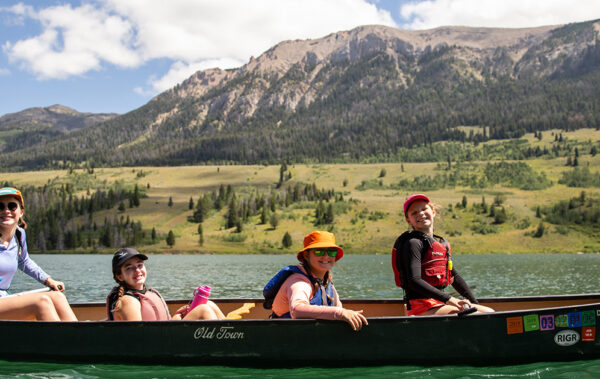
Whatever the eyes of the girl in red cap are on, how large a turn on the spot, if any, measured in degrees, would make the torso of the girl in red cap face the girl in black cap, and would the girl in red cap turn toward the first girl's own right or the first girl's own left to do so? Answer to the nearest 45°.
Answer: approximately 135° to the first girl's own right

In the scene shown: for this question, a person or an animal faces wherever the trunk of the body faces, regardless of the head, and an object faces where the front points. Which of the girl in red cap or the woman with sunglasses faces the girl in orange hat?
the woman with sunglasses

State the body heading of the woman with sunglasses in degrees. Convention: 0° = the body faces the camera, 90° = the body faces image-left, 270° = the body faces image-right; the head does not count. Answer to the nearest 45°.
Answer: approximately 315°

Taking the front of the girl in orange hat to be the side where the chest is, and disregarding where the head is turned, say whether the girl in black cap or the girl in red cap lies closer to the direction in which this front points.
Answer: the girl in red cap

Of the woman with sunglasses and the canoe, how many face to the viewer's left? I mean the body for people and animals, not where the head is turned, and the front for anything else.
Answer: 0

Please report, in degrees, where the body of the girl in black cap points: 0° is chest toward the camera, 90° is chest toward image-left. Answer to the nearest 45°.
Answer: approximately 315°

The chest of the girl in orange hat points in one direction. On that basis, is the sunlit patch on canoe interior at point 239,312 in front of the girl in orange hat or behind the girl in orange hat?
behind

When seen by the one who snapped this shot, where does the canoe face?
facing to the right of the viewer
